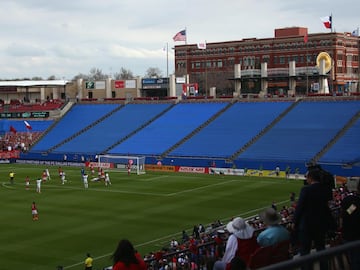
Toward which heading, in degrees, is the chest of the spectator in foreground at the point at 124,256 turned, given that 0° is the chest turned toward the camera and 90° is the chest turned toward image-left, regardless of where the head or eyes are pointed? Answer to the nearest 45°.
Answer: approximately 180°

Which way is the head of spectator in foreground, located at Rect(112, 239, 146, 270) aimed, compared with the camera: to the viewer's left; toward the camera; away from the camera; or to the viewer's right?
away from the camera

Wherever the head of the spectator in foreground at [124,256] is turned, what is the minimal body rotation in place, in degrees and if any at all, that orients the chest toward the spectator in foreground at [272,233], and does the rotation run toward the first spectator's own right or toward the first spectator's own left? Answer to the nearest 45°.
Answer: approximately 90° to the first spectator's own right

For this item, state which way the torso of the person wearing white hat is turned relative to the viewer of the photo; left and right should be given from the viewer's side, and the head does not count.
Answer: facing away from the viewer and to the left of the viewer

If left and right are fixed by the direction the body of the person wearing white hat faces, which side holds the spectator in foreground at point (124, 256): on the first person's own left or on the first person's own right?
on the first person's own left

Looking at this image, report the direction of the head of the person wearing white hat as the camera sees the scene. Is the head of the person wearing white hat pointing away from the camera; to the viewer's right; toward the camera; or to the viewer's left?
away from the camera

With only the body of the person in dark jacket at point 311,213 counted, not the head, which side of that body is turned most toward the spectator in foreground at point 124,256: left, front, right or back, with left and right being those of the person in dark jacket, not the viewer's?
left

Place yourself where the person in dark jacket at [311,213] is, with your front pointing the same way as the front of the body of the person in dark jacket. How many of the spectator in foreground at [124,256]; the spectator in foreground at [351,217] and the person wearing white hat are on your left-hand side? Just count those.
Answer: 2

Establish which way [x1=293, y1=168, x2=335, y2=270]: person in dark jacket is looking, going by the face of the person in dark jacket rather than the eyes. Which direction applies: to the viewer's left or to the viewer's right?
to the viewer's left

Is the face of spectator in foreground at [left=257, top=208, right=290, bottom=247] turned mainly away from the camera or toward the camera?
away from the camera
